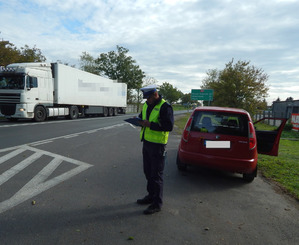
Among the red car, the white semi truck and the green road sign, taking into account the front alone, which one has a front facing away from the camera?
the red car

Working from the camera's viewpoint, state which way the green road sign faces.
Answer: facing the viewer

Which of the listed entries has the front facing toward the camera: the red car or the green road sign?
the green road sign

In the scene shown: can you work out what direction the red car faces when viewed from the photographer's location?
facing away from the viewer

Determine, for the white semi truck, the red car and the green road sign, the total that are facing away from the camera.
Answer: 1

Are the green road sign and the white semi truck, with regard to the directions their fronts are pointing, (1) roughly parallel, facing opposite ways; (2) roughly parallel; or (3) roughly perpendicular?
roughly parallel

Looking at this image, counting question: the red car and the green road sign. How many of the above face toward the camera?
1

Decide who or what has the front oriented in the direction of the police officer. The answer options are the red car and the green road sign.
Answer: the green road sign

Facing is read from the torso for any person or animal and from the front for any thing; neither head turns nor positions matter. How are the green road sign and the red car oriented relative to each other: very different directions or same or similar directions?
very different directions

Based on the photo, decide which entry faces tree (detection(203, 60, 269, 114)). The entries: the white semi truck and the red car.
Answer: the red car

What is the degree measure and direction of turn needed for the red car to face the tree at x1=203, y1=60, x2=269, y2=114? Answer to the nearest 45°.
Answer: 0° — it already faces it

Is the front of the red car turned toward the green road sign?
yes

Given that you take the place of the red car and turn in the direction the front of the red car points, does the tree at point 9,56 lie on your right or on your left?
on your left

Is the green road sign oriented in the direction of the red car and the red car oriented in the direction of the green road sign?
yes

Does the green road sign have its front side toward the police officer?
yes

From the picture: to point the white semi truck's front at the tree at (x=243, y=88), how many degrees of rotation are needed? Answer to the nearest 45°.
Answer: approximately 135° to its left

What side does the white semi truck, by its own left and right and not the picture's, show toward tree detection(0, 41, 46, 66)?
right
